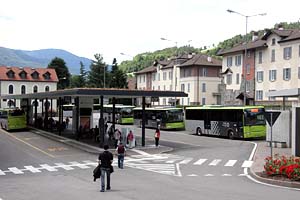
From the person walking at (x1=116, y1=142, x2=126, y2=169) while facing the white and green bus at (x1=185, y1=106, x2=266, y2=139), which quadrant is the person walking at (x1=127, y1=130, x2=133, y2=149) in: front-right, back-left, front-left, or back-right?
front-left

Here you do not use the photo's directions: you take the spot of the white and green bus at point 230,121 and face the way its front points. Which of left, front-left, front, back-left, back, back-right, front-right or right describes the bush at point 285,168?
front-right

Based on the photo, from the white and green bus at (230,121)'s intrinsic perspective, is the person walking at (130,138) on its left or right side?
on its right

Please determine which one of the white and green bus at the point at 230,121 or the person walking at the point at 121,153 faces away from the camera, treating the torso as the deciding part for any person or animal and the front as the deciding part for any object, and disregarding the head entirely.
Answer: the person walking

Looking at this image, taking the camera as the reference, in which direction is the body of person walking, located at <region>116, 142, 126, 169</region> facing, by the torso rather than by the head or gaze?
away from the camera

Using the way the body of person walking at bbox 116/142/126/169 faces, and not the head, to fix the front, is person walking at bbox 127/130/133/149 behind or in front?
in front

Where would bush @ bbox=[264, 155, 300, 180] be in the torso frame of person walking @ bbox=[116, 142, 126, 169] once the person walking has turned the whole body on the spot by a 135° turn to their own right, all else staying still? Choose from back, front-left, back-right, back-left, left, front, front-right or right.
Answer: front

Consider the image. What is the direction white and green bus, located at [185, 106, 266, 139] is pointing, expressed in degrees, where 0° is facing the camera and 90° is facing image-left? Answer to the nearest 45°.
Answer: approximately 315°

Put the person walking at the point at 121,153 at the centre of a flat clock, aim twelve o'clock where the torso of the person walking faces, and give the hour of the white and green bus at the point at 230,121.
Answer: The white and green bus is roughly at 1 o'clock from the person walking.

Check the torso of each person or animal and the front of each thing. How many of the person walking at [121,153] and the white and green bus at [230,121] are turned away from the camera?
1
